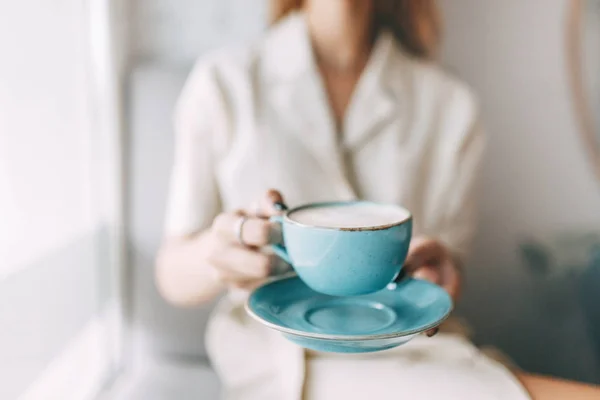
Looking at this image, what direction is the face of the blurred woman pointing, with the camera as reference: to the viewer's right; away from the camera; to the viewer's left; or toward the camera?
toward the camera

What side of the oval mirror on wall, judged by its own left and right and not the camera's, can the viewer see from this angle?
front

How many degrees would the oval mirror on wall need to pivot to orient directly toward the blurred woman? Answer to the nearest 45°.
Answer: approximately 45° to its right
